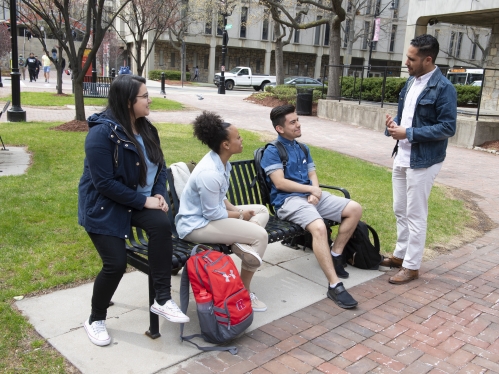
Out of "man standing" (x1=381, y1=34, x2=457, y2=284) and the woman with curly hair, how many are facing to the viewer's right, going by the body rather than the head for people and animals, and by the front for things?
1

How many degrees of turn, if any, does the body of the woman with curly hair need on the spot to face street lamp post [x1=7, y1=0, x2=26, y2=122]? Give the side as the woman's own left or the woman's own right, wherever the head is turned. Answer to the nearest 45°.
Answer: approximately 135° to the woman's own left

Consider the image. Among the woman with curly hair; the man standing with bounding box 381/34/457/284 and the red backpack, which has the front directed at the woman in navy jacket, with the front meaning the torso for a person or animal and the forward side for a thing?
the man standing

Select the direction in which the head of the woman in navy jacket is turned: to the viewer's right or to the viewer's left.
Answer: to the viewer's right

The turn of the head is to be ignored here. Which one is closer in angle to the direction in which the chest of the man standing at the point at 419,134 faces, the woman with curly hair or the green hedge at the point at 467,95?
the woman with curly hair

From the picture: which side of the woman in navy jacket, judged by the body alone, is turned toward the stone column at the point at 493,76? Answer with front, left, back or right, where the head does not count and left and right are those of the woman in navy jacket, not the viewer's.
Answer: left

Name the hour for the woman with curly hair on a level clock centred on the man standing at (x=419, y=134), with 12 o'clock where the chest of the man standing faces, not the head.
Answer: The woman with curly hair is roughly at 12 o'clock from the man standing.

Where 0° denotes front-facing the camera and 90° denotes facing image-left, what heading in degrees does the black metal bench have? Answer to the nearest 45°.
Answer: approximately 315°

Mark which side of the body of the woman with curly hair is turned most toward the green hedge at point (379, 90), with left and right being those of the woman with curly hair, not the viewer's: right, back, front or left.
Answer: left

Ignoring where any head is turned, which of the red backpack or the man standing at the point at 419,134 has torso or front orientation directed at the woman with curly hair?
the man standing

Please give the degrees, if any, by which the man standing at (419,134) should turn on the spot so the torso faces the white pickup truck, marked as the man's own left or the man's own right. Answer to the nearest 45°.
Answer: approximately 135° to the man's own right

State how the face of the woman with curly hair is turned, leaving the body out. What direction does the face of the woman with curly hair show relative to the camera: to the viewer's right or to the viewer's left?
to the viewer's right

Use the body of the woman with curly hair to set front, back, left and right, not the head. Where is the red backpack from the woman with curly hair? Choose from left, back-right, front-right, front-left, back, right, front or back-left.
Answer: right

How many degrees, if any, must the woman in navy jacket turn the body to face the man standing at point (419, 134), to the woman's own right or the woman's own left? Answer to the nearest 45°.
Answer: approximately 45° to the woman's own left

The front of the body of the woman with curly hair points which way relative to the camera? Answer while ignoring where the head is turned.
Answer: to the viewer's right

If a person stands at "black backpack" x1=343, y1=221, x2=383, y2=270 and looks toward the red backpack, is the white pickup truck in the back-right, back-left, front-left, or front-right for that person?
back-right

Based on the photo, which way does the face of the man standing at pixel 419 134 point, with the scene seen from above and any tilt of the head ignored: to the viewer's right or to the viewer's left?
to the viewer's left
